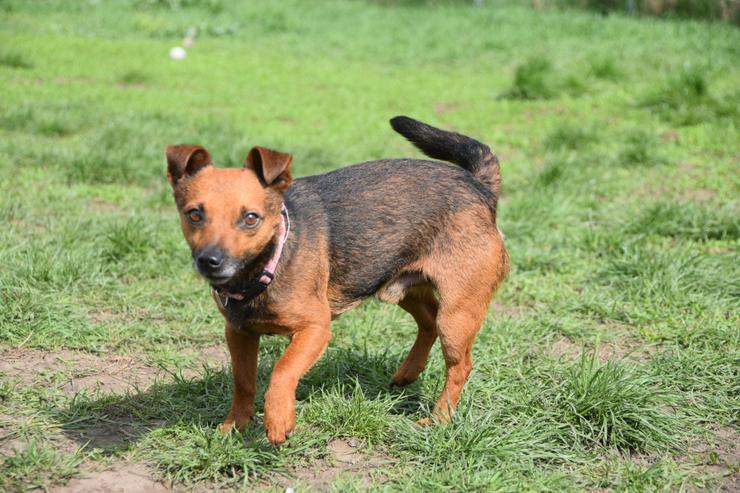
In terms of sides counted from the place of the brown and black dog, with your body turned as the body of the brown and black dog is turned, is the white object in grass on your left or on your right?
on your right

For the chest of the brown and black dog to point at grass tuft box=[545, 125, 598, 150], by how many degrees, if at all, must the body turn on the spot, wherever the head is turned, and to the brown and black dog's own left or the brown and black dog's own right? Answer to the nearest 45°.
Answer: approximately 180°

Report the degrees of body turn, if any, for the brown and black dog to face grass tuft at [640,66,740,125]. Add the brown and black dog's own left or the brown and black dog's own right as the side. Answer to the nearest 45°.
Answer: approximately 180°

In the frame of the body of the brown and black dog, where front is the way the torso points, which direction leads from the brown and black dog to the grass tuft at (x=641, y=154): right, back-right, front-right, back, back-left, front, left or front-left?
back

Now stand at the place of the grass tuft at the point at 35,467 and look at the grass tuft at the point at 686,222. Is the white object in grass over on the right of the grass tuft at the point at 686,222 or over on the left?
left

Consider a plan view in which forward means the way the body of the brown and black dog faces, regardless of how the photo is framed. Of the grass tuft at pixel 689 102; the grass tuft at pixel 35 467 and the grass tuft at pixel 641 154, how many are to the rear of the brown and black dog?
2

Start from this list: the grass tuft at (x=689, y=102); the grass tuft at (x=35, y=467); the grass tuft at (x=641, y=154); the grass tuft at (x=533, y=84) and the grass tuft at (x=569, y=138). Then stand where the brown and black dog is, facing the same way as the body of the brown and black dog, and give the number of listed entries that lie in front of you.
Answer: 1

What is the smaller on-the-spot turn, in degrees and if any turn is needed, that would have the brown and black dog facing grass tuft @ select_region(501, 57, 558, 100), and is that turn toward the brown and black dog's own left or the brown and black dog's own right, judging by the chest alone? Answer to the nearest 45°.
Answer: approximately 135° to the brown and black dog's own right

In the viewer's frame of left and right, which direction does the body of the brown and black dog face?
facing the viewer and to the left of the viewer

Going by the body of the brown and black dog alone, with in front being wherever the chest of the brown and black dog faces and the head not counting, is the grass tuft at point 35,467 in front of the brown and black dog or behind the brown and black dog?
in front

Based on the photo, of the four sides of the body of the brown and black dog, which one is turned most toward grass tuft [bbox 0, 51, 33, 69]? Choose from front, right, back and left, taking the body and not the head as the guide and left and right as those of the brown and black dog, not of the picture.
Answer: right

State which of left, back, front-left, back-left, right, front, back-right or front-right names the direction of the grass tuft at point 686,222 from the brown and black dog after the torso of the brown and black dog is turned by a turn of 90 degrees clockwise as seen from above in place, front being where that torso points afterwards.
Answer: right
